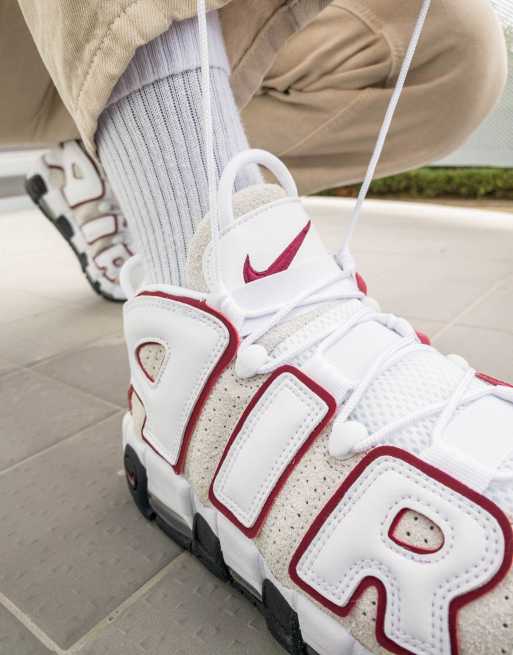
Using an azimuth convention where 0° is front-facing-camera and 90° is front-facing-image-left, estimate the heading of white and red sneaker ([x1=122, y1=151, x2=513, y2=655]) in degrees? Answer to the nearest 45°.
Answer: approximately 315°

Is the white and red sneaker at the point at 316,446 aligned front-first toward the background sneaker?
no
